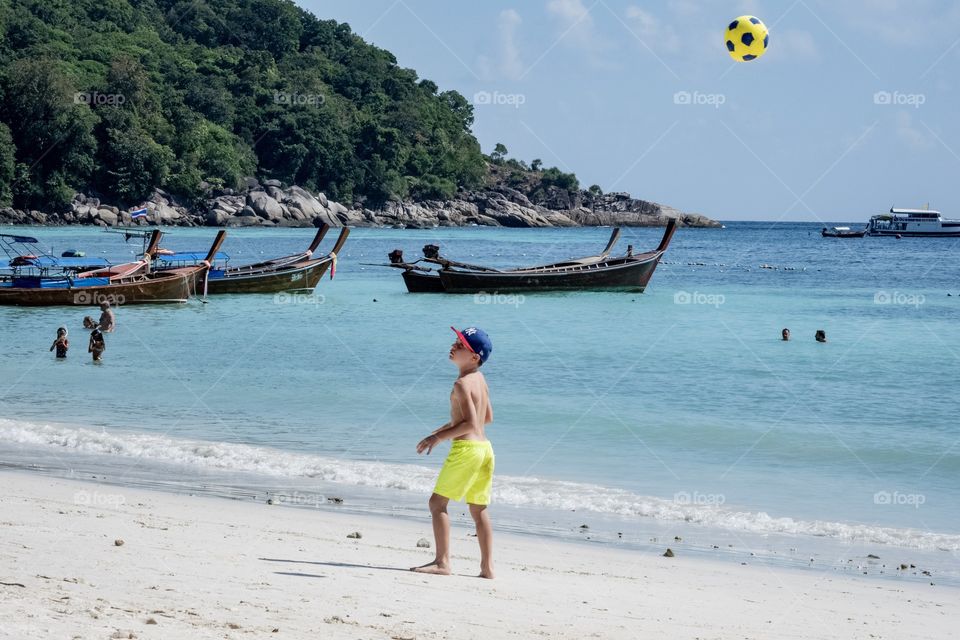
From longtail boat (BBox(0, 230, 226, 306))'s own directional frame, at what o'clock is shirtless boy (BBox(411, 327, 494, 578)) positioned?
The shirtless boy is roughly at 3 o'clock from the longtail boat.

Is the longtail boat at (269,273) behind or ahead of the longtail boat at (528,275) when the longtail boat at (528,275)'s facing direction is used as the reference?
behind

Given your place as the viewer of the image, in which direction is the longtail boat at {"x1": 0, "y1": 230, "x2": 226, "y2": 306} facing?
facing to the right of the viewer

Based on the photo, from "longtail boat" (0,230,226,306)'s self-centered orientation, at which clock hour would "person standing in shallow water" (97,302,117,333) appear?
The person standing in shallow water is roughly at 3 o'clock from the longtail boat.

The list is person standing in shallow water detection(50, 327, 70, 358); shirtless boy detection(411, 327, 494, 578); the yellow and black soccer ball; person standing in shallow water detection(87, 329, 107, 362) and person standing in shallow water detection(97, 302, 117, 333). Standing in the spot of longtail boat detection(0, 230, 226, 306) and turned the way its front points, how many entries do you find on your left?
0

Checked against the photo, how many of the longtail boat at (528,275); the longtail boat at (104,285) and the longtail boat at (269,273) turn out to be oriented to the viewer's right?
3

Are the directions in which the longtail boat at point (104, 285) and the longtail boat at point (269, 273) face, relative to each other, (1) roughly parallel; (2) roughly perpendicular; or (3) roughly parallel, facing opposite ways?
roughly parallel

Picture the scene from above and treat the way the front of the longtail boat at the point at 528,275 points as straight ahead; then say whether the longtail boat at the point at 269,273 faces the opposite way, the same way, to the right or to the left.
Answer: the same way

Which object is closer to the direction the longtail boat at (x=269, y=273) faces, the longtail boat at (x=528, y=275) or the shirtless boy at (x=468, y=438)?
the longtail boat

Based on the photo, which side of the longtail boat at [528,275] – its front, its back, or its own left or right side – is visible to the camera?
right

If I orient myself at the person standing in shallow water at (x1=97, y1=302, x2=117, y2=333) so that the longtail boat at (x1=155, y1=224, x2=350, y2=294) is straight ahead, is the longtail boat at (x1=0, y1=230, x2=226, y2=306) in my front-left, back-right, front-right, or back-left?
front-left

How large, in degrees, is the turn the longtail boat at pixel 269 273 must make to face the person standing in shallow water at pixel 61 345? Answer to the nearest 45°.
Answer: approximately 90° to its right

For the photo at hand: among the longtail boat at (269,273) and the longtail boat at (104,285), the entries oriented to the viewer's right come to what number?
2

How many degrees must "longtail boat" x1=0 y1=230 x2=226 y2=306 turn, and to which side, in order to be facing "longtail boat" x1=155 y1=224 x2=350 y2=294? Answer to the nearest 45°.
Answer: approximately 45° to its left

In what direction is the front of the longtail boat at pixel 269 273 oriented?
to the viewer's right

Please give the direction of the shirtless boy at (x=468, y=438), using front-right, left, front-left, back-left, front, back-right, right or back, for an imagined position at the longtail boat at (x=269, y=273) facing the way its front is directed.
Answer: right

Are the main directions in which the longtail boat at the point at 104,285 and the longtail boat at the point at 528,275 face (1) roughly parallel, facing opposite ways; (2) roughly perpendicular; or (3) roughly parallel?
roughly parallel

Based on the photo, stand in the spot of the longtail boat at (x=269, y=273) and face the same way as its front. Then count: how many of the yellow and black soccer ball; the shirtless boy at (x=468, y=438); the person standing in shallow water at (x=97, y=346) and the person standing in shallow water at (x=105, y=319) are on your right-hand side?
4

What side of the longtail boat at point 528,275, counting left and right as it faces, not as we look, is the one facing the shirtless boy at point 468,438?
right

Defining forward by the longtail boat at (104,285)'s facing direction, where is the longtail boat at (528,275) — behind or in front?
in front
